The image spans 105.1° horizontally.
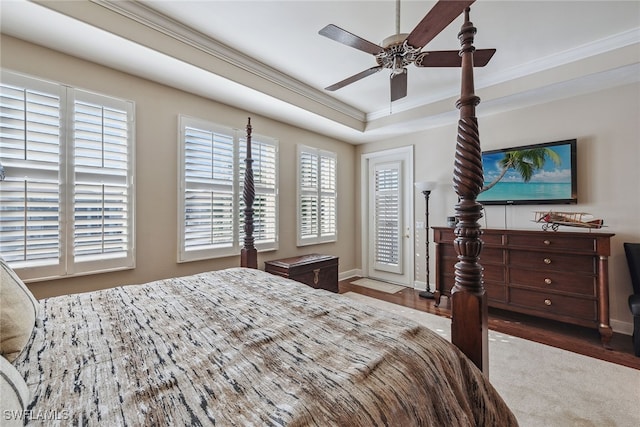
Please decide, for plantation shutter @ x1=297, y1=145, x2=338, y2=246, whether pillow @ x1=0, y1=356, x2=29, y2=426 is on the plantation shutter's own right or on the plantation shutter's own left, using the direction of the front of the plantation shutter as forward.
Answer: on the plantation shutter's own right

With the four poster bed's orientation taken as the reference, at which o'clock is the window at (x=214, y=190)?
The window is roughly at 10 o'clock from the four poster bed.

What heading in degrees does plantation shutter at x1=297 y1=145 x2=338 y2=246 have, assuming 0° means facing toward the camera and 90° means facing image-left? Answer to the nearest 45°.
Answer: approximately 315°

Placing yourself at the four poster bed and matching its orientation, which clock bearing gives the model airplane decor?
The model airplane decor is roughly at 1 o'clock from the four poster bed.

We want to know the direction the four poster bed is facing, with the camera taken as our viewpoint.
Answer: facing away from the viewer and to the right of the viewer

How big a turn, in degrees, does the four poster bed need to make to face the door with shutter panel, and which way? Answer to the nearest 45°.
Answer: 0° — it already faces it

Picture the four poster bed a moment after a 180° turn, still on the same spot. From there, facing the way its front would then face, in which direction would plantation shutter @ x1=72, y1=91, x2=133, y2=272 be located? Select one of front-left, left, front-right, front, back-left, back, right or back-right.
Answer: right

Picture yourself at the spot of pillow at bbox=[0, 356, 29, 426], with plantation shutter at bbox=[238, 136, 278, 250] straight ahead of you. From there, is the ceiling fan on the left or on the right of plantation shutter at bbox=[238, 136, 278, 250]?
right

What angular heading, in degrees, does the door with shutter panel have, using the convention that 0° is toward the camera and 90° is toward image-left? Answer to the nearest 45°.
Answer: approximately 45°

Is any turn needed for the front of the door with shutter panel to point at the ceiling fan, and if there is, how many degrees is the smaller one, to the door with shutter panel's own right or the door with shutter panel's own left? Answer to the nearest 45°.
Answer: approximately 45° to the door with shutter panel's own left
